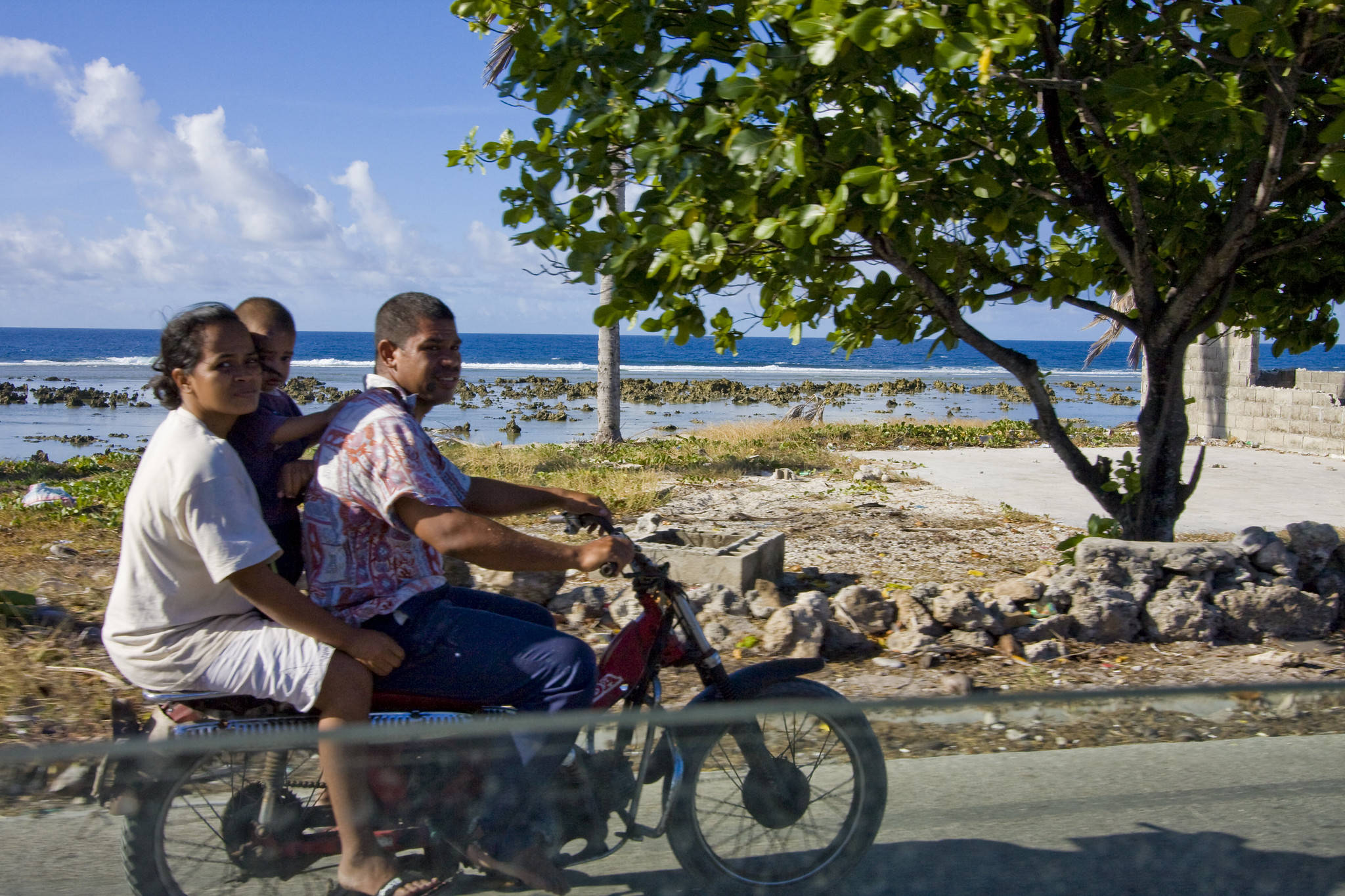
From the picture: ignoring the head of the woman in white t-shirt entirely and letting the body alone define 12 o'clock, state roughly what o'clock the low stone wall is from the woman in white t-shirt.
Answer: The low stone wall is roughly at 11 o'clock from the woman in white t-shirt.

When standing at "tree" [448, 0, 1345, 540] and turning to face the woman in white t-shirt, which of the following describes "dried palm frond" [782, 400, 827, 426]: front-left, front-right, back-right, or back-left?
back-right

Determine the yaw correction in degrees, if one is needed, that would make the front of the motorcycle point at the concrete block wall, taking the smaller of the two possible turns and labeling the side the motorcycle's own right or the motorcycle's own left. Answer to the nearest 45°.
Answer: approximately 45° to the motorcycle's own left

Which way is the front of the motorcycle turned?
to the viewer's right

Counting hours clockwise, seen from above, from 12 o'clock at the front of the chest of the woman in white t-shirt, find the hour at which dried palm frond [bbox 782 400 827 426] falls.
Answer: The dried palm frond is roughly at 10 o'clock from the woman in white t-shirt.

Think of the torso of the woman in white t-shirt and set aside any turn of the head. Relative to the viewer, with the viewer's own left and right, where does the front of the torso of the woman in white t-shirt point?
facing to the right of the viewer
